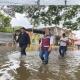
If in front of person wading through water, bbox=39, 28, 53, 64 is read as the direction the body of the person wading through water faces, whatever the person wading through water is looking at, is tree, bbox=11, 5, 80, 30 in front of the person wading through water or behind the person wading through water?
behind

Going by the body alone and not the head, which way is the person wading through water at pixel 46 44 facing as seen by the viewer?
toward the camera
